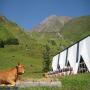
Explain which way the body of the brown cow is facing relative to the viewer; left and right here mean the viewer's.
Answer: facing to the right of the viewer
